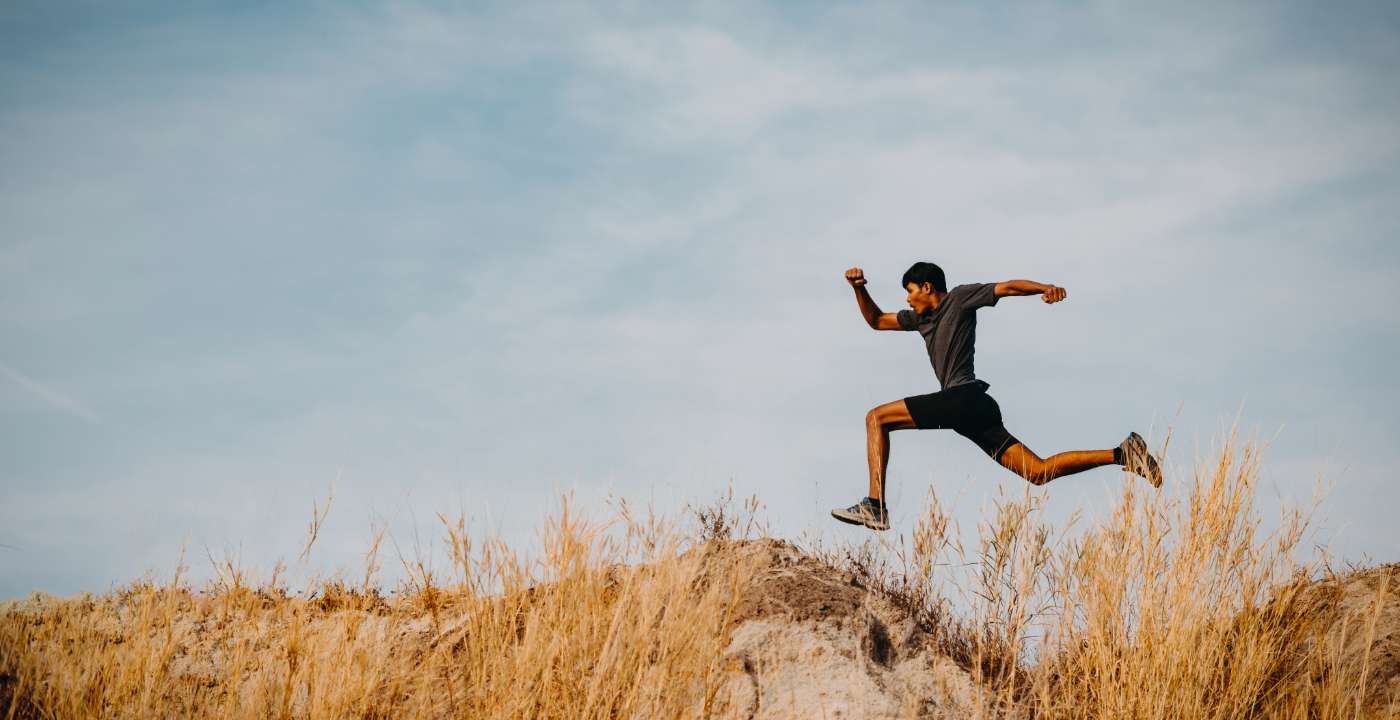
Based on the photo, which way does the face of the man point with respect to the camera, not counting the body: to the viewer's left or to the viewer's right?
to the viewer's left

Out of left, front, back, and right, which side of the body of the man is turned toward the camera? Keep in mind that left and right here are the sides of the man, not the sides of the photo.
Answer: left
